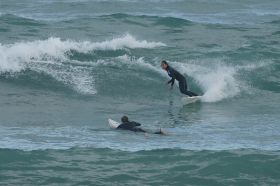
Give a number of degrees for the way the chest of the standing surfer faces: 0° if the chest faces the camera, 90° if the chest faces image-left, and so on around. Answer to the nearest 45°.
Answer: approximately 45°
